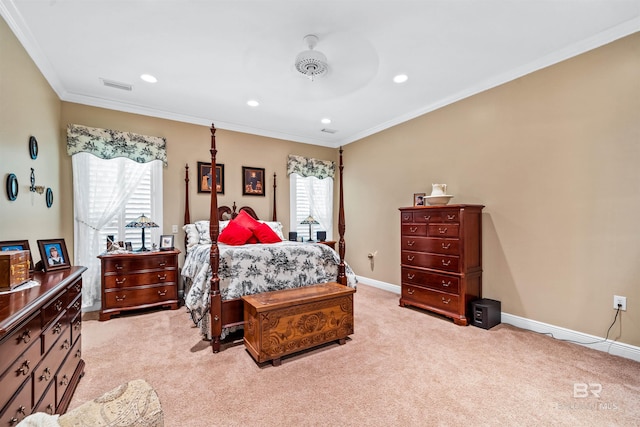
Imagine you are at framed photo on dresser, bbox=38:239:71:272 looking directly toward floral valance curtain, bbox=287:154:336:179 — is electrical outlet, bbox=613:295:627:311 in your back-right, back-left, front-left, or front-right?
front-right

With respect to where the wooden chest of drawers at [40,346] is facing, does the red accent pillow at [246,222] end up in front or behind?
in front

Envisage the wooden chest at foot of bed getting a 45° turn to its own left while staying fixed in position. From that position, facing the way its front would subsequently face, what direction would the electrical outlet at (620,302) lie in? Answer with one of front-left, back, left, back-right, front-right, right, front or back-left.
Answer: front

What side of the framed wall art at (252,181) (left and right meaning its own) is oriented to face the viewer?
front

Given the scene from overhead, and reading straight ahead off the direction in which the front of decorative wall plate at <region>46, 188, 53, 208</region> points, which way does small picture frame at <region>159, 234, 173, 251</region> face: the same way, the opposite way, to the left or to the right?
to the right

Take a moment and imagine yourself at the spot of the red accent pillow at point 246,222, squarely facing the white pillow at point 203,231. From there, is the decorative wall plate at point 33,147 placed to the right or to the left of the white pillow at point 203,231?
left

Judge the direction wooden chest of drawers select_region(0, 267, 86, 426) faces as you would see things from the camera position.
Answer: facing to the right of the viewer

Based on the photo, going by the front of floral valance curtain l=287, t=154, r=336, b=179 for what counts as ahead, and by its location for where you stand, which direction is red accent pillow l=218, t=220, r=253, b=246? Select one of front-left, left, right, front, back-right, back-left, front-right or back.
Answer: right

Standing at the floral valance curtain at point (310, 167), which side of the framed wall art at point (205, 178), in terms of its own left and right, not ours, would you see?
left

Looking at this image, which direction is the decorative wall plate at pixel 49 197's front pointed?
to the viewer's right

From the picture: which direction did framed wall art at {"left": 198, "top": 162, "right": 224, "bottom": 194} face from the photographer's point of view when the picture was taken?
facing the viewer

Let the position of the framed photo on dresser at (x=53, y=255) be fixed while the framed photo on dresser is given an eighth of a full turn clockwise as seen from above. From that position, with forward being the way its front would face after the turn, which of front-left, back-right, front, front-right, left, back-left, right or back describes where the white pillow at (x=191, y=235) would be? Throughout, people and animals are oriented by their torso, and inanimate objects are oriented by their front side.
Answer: back-left

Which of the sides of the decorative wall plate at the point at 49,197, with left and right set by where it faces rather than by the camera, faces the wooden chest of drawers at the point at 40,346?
right

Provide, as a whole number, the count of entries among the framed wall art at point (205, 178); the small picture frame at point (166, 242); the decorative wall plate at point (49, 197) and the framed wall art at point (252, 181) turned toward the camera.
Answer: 3

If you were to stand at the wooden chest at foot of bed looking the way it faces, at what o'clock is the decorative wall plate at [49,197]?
The decorative wall plate is roughly at 5 o'clock from the wooden chest at foot of bed.

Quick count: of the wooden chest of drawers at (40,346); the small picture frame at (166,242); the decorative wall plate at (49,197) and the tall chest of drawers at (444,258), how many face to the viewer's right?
2
